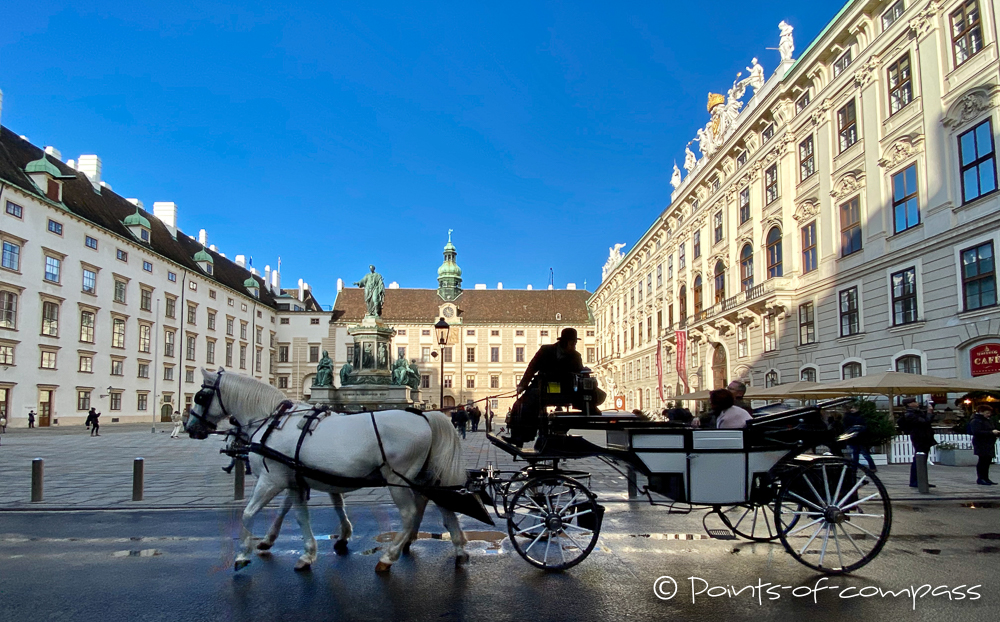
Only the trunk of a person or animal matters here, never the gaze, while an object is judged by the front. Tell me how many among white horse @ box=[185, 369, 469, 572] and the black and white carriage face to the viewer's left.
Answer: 2

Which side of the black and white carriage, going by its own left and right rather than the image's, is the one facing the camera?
left

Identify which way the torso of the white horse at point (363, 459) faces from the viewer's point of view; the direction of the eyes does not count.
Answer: to the viewer's left

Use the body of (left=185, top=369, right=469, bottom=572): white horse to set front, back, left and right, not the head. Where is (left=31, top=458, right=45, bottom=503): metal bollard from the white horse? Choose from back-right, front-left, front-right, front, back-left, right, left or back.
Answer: front-right

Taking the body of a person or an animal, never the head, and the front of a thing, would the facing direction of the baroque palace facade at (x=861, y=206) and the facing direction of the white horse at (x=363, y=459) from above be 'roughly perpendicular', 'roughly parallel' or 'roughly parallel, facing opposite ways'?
roughly parallel

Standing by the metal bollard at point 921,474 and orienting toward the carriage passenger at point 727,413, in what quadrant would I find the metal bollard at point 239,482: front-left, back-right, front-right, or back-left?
front-right

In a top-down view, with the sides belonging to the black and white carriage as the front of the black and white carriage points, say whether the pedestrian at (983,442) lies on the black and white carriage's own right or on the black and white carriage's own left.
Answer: on the black and white carriage's own right

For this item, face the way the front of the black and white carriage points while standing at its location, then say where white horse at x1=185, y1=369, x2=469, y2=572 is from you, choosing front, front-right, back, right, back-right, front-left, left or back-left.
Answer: front

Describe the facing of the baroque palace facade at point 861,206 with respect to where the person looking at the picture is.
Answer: facing the viewer and to the left of the viewer

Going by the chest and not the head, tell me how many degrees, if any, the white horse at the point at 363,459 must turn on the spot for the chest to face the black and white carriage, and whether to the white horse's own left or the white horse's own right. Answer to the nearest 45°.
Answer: approximately 180°

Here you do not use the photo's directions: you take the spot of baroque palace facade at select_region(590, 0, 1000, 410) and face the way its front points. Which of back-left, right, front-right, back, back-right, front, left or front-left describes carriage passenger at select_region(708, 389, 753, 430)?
front-left
